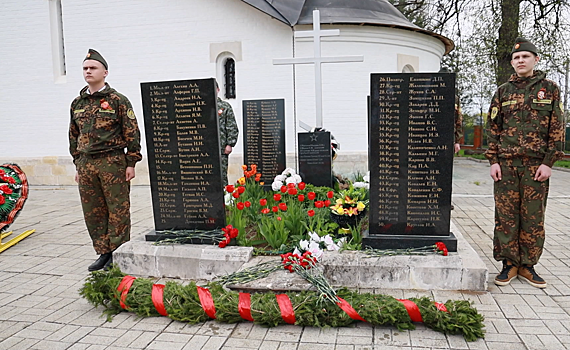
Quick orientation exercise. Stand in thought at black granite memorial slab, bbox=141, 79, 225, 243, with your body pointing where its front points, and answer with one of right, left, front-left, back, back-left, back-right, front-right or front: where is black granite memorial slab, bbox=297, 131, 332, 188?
back-left

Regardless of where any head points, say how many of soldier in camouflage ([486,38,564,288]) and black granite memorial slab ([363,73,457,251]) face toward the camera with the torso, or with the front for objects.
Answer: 2

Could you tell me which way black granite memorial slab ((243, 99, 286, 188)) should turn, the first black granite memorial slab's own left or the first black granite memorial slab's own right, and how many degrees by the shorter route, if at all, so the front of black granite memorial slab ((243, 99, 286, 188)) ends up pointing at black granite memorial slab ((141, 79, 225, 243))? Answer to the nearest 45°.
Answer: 0° — it already faces it

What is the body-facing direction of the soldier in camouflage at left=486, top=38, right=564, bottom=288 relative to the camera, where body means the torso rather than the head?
toward the camera

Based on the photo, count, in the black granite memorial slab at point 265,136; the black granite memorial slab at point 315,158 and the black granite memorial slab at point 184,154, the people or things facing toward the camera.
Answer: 3

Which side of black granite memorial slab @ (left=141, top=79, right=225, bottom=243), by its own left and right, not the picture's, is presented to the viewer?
front

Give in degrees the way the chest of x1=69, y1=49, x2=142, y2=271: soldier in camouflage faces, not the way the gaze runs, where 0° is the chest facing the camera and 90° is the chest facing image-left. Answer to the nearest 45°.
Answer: approximately 45°

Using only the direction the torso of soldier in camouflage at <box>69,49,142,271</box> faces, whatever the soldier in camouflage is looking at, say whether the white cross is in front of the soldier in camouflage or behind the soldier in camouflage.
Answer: behind

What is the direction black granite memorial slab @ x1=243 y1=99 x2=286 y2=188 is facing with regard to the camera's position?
facing the viewer

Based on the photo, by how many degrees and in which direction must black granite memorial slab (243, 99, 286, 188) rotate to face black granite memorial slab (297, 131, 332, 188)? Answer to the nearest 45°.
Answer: approximately 45° to its left

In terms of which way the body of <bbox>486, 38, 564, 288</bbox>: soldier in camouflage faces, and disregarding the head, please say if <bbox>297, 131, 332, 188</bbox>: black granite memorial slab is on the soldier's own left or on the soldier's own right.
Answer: on the soldier's own right

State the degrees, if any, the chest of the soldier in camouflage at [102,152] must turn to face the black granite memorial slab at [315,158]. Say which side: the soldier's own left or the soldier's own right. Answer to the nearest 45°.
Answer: approximately 180°

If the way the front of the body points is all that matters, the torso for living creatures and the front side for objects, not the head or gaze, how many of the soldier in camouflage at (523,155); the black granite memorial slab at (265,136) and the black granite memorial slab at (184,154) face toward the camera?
3

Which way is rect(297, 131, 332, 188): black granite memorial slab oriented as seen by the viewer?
toward the camera
